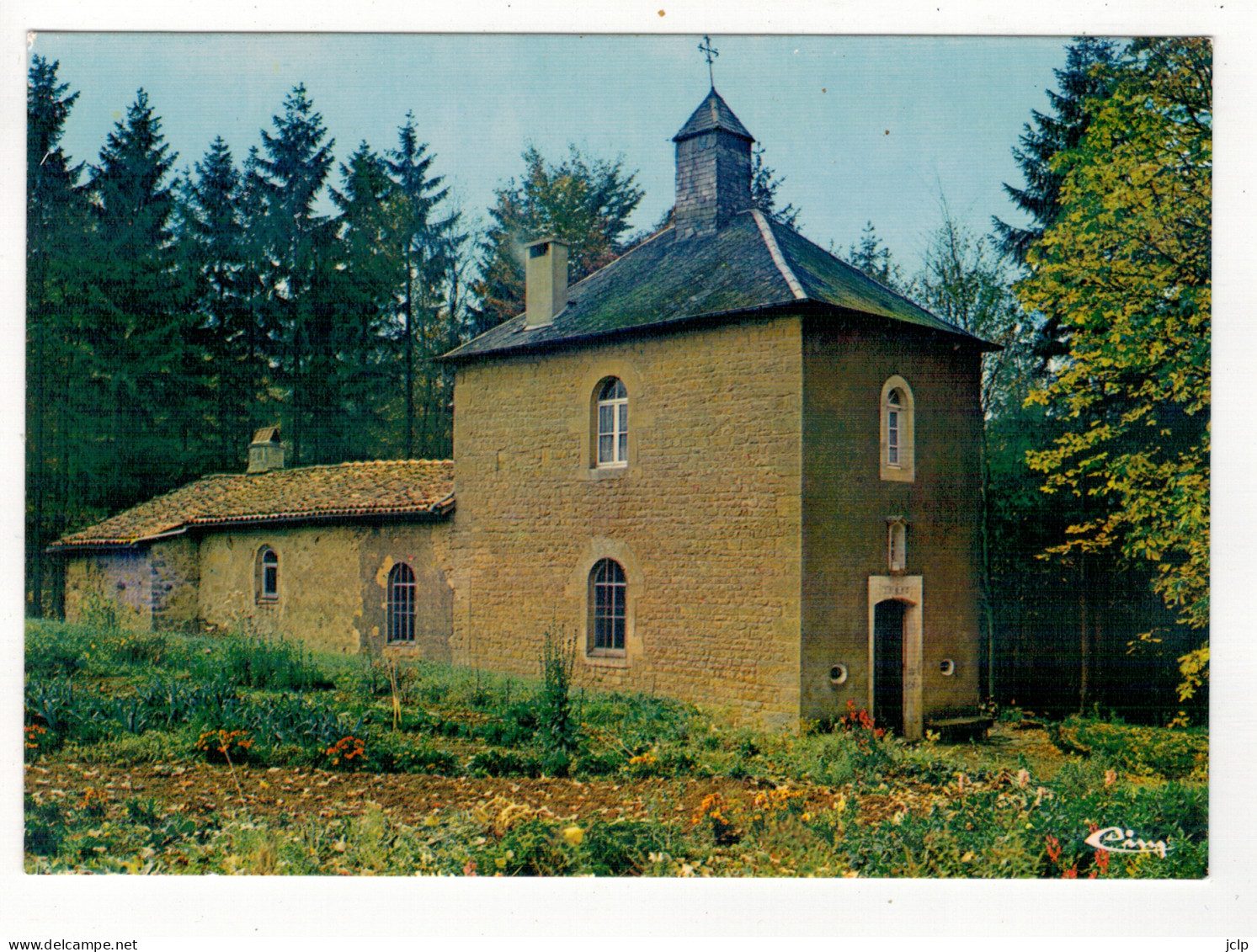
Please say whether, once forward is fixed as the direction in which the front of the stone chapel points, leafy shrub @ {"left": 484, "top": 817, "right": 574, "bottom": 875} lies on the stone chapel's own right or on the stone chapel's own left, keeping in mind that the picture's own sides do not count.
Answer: on the stone chapel's own right

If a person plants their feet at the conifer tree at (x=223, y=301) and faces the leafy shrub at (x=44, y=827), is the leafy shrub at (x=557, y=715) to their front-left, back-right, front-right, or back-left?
front-left

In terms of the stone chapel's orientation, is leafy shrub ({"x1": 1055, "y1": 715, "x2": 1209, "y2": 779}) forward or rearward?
forward

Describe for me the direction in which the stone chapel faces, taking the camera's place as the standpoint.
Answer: facing the viewer and to the right of the viewer

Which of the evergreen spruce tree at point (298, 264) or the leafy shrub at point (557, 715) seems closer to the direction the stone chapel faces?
the leafy shrub
